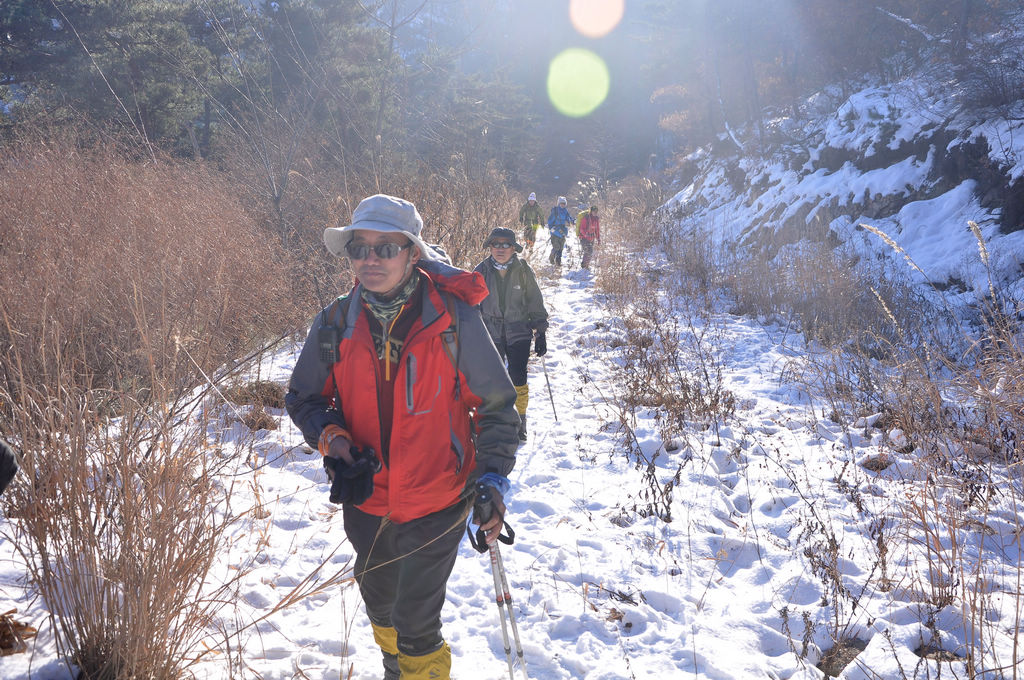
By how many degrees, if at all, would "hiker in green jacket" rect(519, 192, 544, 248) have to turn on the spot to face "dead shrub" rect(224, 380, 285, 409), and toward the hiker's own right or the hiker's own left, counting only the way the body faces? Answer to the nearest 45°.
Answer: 0° — they already face it

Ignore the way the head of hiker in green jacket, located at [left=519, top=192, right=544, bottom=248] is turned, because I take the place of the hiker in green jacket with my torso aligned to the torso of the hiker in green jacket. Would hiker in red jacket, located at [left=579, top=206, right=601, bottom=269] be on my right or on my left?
on my left

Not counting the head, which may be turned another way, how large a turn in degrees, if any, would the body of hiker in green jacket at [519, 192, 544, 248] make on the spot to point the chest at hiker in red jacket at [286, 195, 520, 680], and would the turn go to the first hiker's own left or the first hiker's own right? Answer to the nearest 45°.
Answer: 0° — they already face them

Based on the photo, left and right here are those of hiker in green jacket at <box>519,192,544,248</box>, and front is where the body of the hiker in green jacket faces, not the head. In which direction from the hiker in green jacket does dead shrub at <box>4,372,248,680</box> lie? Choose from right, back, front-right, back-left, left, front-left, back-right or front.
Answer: front

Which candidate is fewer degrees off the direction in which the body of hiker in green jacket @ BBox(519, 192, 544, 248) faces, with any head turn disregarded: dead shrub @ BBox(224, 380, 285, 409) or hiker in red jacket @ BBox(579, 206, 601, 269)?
the dead shrub

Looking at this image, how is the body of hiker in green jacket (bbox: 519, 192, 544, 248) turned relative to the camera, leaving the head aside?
toward the camera
